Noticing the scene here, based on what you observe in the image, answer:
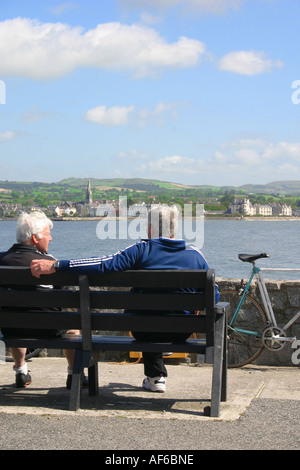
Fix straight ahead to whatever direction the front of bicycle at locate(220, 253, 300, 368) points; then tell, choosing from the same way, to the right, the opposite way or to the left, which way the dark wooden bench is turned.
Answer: to the left

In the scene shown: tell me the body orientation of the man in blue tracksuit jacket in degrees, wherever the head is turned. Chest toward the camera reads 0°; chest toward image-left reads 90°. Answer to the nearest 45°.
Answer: approximately 180°

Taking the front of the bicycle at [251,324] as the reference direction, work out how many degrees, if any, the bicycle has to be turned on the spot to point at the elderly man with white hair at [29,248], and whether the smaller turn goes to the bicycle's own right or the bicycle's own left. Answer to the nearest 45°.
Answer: approximately 135° to the bicycle's own right

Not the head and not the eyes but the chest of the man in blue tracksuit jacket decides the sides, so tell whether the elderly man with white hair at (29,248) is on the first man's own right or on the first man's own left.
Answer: on the first man's own left

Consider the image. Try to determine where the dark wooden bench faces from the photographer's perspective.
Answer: facing away from the viewer

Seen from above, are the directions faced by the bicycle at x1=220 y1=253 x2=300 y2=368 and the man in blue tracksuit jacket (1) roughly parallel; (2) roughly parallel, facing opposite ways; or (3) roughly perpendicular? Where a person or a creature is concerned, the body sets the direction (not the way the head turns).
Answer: roughly perpendicular

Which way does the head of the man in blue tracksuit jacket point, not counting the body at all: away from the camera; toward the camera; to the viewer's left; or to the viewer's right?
away from the camera

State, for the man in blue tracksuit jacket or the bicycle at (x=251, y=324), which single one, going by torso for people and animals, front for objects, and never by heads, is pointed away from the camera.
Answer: the man in blue tracksuit jacket

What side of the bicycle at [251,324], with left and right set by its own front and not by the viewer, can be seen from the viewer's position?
right
